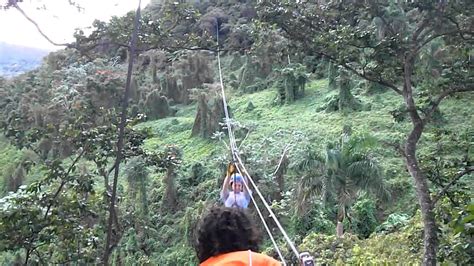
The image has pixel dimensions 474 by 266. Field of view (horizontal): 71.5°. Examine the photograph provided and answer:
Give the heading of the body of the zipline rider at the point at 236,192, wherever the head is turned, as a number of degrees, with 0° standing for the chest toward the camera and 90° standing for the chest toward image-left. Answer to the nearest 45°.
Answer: approximately 0°

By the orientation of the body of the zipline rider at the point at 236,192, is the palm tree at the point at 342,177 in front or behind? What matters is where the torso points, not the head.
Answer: behind
